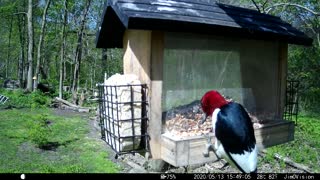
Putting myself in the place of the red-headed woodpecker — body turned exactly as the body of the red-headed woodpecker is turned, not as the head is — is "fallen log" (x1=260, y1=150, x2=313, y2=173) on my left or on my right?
on my right

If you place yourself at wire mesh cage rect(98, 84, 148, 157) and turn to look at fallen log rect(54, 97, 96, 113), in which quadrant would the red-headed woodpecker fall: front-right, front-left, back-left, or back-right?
back-right

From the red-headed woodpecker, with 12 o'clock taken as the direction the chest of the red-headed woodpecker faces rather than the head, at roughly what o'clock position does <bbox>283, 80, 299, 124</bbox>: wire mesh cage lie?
The wire mesh cage is roughly at 2 o'clock from the red-headed woodpecker.

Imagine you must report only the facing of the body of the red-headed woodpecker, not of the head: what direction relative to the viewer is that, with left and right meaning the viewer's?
facing away from the viewer and to the left of the viewer

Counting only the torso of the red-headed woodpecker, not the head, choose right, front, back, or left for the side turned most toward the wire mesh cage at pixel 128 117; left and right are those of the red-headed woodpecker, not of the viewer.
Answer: front

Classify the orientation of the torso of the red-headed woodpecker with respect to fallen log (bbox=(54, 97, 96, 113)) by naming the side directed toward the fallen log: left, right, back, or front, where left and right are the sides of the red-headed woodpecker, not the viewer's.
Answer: front
